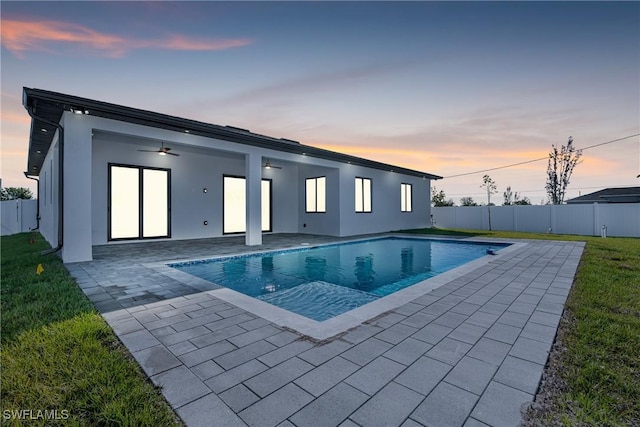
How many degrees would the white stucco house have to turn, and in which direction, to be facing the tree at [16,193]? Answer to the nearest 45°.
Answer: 0° — it already faces it

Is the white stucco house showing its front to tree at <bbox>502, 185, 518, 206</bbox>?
no

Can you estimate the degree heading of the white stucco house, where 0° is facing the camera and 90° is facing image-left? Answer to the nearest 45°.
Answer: approximately 135°

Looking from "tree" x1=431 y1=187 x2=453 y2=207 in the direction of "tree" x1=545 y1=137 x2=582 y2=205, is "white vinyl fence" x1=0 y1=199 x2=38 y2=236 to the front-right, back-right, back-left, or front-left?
back-right

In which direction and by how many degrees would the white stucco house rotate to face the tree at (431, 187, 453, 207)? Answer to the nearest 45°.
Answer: approximately 90° to its right

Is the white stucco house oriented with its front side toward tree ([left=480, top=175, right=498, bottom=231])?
no

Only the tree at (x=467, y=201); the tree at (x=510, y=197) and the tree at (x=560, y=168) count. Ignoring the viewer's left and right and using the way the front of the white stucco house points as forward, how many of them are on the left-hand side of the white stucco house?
0

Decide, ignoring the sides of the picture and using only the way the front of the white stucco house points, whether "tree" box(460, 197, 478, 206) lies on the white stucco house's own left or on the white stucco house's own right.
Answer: on the white stucco house's own right

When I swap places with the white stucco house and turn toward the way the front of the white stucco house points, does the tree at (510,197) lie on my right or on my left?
on my right

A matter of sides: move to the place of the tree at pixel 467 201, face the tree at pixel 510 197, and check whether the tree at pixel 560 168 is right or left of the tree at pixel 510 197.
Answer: right

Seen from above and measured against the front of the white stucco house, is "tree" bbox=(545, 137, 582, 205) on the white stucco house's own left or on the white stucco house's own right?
on the white stucco house's own right

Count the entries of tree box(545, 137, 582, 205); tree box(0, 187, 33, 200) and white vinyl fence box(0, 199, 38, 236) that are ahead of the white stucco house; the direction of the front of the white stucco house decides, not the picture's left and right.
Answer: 2
